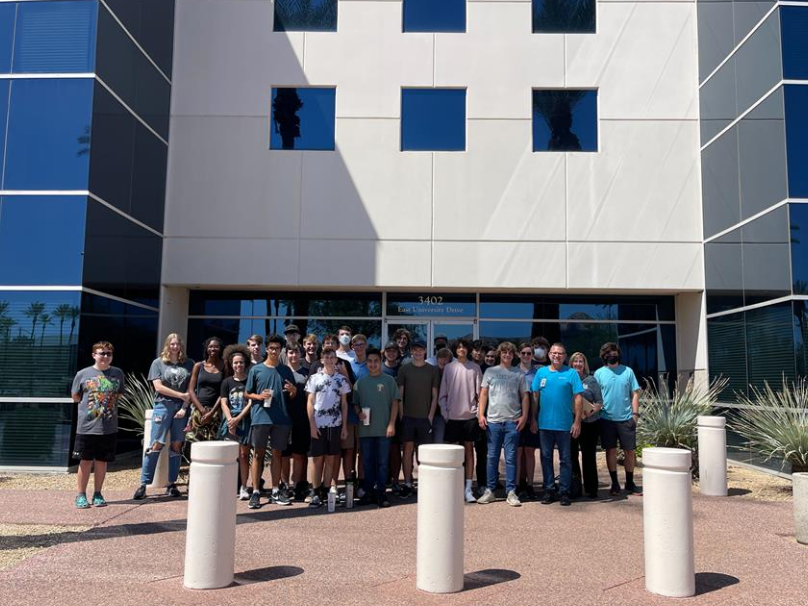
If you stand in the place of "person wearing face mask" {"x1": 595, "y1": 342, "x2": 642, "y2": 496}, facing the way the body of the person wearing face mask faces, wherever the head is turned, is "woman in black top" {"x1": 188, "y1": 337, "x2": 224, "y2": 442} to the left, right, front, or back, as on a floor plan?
right

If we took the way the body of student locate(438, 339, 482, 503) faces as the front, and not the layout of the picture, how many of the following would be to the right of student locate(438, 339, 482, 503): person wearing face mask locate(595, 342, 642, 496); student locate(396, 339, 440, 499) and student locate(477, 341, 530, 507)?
1

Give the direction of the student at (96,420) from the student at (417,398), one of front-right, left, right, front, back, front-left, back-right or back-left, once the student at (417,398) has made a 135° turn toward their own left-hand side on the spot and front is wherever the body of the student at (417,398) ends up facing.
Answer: back-left

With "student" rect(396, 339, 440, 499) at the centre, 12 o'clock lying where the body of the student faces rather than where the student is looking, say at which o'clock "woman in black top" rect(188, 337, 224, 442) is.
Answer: The woman in black top is roughly at 3 o'clock from the student.

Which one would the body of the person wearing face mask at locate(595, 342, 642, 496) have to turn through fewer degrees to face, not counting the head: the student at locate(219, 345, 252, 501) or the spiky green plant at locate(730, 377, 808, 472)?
the student

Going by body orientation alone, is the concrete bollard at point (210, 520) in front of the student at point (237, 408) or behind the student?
in front

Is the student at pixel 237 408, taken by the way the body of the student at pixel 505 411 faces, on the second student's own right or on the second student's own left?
on the second student's own right

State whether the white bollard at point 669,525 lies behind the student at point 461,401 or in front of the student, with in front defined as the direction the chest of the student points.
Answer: in front

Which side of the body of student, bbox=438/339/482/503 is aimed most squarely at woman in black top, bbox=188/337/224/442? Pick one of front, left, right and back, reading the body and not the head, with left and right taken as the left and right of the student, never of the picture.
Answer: right

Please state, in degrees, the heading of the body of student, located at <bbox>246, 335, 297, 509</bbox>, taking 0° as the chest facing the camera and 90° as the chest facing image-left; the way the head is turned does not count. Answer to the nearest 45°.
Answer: approximately 0°
